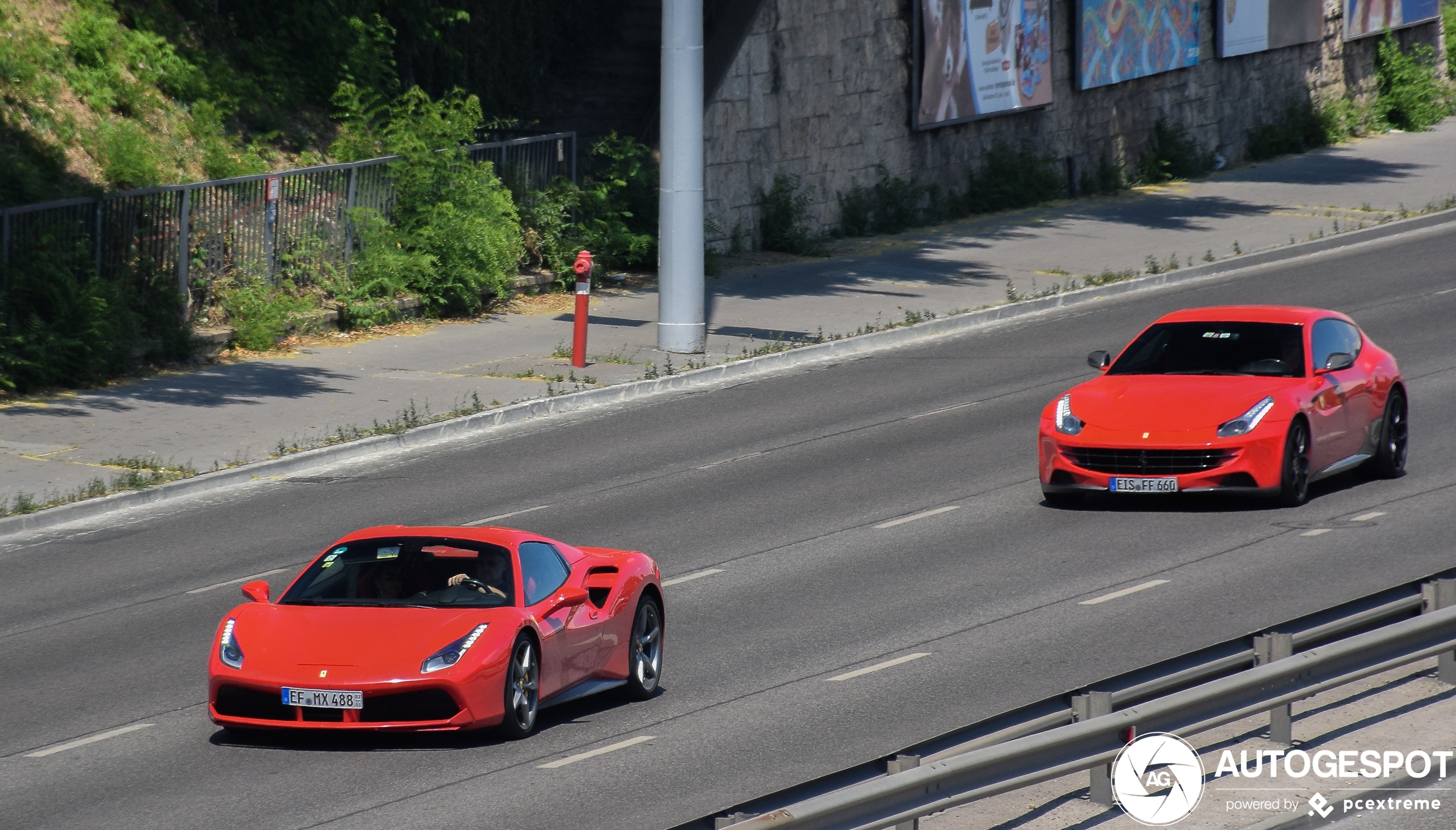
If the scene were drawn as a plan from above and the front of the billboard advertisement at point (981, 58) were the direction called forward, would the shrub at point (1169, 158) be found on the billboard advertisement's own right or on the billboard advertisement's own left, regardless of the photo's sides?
on the billboard advertisement's own left

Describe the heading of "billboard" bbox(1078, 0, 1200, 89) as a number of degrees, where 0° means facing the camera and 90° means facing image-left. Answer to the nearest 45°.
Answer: approximately 315°

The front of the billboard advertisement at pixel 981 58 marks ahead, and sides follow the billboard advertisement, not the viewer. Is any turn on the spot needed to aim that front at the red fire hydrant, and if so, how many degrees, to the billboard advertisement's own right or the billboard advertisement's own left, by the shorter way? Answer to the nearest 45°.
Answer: approximately 45° to the billboard advertisement's own right

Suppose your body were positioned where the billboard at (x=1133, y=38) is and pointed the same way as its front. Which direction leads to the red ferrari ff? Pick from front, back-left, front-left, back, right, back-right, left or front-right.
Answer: front-right

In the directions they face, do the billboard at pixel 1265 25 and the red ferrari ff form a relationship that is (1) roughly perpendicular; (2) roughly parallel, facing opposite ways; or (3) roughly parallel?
roughly perpendicular

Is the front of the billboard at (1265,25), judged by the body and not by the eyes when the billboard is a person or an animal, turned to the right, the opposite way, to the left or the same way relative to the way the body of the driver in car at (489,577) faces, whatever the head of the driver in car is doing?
to the left

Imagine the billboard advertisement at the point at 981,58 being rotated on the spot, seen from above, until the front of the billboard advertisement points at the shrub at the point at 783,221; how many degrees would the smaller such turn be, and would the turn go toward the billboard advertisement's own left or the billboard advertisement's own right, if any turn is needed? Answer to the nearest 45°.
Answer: approximately 90° to the billboard advertisement's own right

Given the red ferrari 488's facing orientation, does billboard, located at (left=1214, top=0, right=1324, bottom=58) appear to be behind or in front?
behind

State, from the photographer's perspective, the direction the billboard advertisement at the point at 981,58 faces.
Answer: facing the viewer and to the right of the viewer

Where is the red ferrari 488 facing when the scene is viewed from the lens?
facing the viewer and to the left of the viewer
